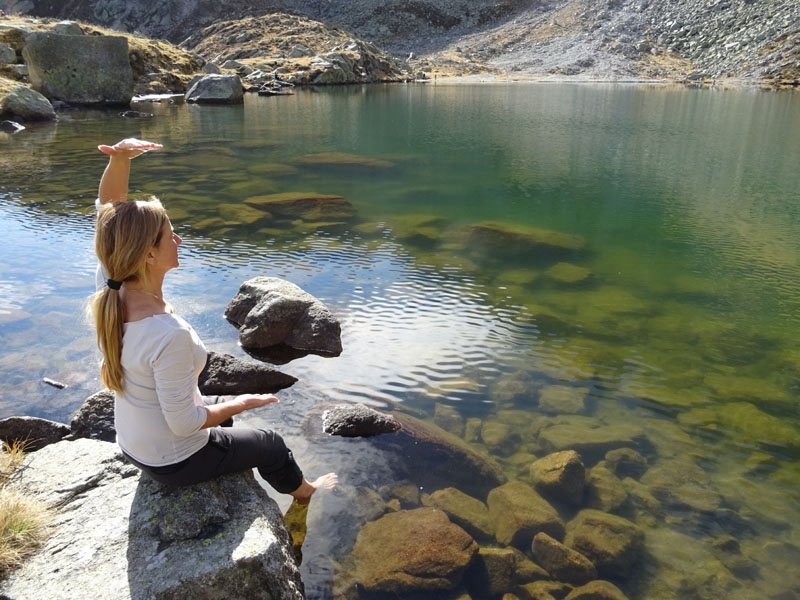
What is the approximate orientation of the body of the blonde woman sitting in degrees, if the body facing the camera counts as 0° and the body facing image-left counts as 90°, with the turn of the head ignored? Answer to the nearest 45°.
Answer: approximately 225°

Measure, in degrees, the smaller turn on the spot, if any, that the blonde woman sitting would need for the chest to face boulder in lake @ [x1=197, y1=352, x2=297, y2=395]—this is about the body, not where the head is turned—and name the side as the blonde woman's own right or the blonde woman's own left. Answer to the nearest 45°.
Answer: approximately 45° to the blonde woman's own left

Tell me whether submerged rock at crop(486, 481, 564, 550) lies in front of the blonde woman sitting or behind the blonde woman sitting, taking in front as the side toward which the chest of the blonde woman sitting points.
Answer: in front

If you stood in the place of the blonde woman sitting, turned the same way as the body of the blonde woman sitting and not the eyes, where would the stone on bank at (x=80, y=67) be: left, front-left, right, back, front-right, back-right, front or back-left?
front-left

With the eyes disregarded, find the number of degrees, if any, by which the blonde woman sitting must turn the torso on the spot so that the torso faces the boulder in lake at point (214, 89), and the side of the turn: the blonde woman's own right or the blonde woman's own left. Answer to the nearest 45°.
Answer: approximately 45° to the blonde woman's own left

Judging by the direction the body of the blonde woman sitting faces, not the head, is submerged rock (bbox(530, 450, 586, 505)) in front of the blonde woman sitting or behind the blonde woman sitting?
in front

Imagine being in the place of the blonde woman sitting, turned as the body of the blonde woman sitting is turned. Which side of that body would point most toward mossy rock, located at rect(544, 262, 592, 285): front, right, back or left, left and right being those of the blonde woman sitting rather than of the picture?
front

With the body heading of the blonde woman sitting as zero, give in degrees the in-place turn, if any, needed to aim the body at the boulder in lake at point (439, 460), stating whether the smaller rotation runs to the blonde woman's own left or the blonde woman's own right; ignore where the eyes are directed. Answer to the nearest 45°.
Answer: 0° — they already face it

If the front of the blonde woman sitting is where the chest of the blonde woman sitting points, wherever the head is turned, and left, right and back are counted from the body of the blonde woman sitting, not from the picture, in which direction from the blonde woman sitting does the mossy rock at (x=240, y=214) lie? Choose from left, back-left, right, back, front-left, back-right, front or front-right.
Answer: front-left

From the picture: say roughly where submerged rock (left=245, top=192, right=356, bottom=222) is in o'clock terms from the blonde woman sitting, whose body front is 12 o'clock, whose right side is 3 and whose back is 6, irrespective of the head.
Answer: The submerged rock is roughly at 11 o'clock from the blonde woman sitting.

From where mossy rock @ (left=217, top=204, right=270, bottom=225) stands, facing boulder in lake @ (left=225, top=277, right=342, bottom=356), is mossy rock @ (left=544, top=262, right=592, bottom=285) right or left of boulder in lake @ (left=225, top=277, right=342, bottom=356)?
left

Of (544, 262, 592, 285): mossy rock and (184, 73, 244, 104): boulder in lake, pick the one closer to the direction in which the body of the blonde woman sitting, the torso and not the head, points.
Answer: the mossy rock

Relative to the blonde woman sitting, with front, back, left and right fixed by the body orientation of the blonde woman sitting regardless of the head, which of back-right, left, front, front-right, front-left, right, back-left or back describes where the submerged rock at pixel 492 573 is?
front-right
